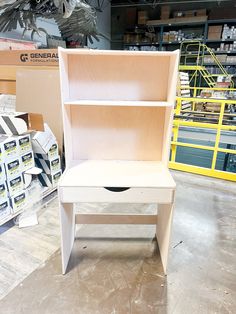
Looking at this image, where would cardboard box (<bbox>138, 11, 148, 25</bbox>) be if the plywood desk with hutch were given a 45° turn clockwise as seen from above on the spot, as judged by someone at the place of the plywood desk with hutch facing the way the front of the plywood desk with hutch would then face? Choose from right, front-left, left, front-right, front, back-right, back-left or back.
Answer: back-right

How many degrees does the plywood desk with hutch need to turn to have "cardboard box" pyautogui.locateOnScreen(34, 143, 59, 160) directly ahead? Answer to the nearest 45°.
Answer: approximately 135° to its right

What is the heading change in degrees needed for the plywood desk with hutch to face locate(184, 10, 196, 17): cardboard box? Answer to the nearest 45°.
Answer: approximately 180°

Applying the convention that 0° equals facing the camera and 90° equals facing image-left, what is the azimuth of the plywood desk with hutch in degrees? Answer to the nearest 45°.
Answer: approximately 0°

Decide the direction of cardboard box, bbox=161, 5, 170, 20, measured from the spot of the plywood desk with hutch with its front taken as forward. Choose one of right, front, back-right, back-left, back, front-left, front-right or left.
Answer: back

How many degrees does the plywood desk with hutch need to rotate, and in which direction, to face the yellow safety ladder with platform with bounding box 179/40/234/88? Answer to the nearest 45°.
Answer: approximately 180°

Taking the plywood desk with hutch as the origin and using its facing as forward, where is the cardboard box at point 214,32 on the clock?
The cardboard box is roughly at 7 o'clock from the plywood desk with hutch.

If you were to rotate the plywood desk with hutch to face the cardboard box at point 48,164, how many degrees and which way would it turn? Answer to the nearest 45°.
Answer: approximately 135° to its right

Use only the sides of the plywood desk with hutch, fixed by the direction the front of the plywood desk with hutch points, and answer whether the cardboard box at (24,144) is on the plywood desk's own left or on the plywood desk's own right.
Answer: on the plywood desk's own right

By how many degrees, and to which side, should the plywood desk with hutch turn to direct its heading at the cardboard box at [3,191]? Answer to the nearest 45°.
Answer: approximately 90° to its right

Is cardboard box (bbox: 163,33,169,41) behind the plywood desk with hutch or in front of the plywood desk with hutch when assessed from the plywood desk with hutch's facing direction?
behind

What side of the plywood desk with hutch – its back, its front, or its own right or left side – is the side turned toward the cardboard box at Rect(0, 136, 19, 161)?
right

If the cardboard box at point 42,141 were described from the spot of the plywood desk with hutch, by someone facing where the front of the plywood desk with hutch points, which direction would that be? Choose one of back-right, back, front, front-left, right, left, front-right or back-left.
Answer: back-right

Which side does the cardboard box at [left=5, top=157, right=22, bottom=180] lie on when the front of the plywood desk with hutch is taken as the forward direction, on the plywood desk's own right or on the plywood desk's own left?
on the plywood desk's own right
